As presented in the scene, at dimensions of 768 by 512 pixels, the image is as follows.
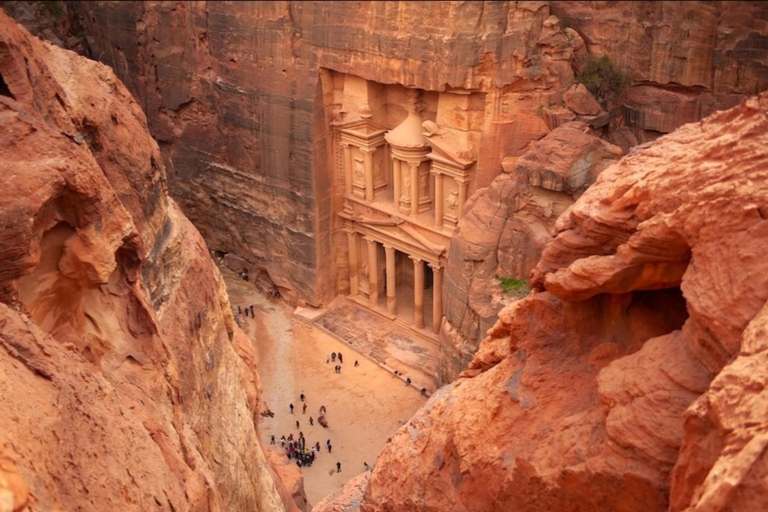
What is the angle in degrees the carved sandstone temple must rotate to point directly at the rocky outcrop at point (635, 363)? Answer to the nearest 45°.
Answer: approximately 45° to its left

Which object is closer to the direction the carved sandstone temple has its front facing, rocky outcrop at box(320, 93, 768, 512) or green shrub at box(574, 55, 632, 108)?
the rocky outcrop

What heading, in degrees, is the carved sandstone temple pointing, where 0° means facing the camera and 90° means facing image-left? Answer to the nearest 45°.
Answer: approximately 45°

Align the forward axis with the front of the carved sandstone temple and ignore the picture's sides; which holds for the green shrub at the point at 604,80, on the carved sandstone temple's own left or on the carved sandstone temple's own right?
on the carved sandstone temple's own left

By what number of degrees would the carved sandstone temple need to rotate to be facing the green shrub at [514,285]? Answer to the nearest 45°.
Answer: approximately 90° to its left
